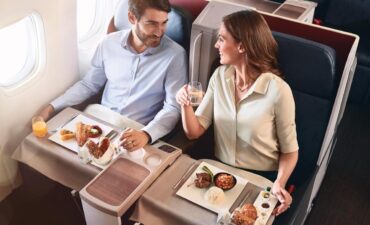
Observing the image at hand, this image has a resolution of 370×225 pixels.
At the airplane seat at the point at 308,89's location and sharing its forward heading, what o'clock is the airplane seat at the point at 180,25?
the airplane seat at the point at 180,25 is roughly at 2 o'clock from the airplane seat at the point at 308,89.

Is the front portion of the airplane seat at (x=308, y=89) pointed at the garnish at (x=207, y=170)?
yes

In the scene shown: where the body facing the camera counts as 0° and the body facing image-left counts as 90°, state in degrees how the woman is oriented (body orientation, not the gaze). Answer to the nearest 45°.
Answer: approximately 45°

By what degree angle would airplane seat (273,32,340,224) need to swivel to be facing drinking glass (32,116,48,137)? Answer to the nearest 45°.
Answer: approximately 45° to its right

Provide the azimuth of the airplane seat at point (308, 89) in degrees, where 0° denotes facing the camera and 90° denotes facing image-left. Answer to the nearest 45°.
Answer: approximately 45°

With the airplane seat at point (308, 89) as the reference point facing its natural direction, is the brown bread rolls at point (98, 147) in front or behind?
in front

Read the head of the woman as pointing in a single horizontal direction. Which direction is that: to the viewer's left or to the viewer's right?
to the viewer's left

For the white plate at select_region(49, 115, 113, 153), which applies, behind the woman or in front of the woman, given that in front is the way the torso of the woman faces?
in front

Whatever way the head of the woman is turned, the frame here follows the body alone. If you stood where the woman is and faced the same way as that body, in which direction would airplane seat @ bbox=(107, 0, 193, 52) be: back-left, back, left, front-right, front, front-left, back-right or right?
right

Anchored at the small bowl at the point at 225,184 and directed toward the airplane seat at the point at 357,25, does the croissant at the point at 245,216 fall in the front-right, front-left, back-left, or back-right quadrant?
back-right

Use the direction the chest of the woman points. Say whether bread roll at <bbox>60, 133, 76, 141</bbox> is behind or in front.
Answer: in front
